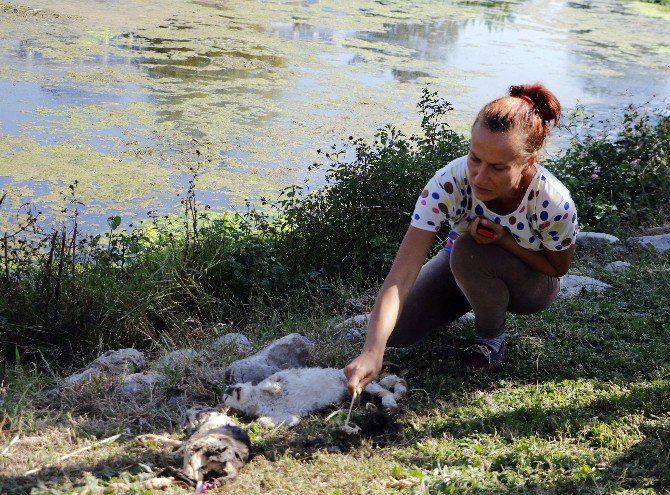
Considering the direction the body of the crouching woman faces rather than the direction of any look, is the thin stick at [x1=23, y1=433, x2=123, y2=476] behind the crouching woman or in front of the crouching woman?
in front

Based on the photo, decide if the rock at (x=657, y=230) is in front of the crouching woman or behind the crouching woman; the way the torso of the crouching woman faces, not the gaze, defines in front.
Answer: behind

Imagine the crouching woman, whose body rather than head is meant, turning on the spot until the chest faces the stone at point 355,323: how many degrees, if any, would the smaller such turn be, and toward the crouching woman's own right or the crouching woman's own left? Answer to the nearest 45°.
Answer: approximately 90° to the crouching woman's own right

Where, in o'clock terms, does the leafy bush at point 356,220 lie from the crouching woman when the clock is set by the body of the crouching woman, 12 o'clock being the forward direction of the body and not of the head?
The leafy bush is roughly at 4 o'clock from the crouching woman.

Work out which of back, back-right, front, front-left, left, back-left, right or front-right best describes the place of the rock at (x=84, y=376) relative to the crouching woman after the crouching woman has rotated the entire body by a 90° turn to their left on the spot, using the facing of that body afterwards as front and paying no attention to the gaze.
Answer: back-right

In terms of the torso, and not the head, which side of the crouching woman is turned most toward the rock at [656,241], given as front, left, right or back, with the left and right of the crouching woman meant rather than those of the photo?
back

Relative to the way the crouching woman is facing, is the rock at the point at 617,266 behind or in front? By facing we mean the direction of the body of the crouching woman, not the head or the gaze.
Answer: behind

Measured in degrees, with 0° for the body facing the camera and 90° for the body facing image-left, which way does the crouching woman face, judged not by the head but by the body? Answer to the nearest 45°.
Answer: approximately 45°

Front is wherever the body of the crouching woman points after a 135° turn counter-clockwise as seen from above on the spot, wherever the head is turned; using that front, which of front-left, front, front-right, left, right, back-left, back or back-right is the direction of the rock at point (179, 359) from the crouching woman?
back

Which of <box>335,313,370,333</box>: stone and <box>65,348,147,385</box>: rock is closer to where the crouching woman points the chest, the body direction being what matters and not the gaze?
the rock
